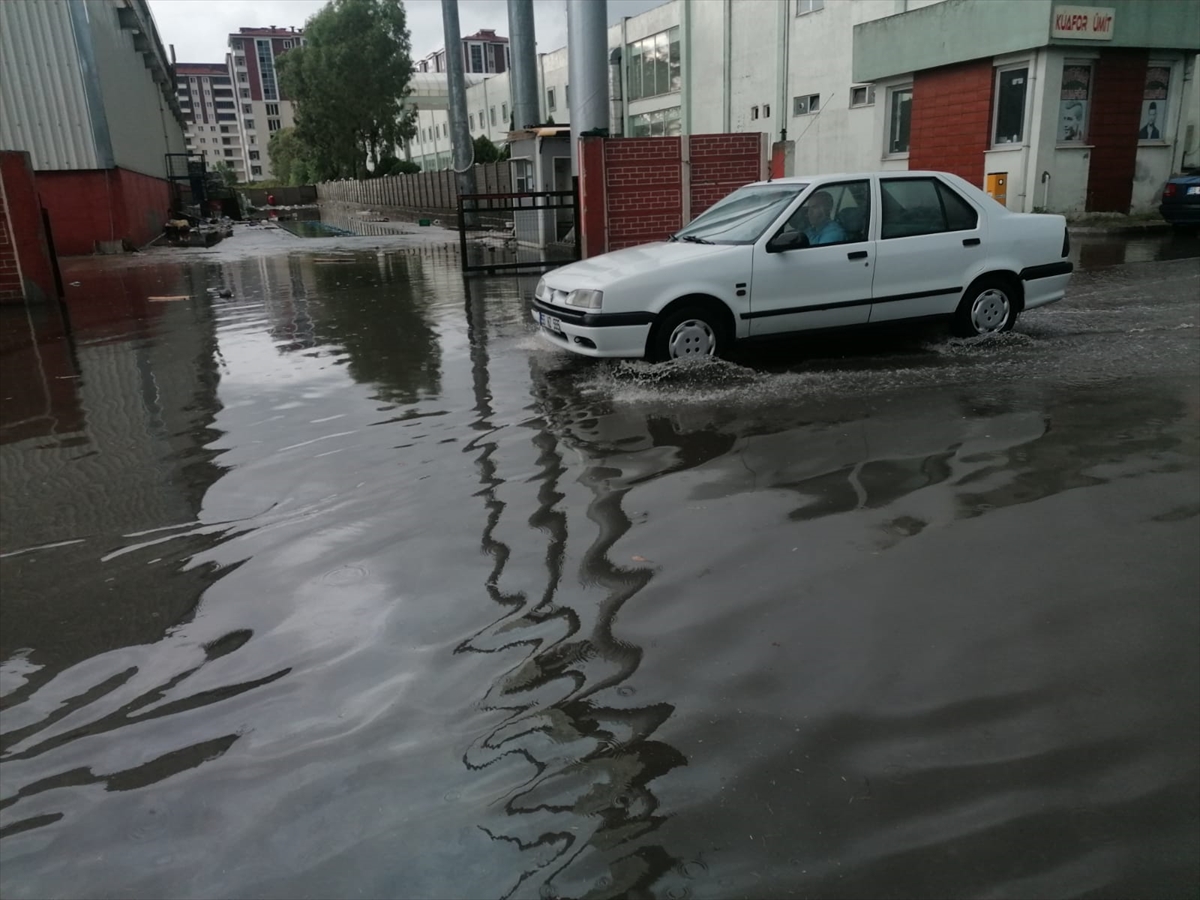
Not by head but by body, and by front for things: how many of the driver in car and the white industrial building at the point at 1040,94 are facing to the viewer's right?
0

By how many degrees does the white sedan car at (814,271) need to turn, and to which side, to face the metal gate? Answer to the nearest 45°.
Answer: approximately 90° to its right

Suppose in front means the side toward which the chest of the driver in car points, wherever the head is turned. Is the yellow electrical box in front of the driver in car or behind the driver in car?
behind

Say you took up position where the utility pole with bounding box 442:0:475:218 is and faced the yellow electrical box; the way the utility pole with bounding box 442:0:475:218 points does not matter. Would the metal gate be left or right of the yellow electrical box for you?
right

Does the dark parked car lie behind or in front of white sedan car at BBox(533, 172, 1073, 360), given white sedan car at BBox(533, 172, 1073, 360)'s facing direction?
behind

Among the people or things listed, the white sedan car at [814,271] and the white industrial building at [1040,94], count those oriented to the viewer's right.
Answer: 0

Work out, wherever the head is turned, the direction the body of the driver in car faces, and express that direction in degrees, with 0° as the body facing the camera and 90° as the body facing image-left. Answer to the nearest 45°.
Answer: approximately 45°

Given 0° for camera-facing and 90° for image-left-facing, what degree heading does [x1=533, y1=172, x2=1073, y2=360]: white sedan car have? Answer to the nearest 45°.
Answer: approximately 45°

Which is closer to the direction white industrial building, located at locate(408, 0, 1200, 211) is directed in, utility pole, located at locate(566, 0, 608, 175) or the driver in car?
the driver in car

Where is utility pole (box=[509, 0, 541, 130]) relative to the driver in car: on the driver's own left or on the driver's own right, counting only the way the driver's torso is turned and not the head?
on the driver's own right
